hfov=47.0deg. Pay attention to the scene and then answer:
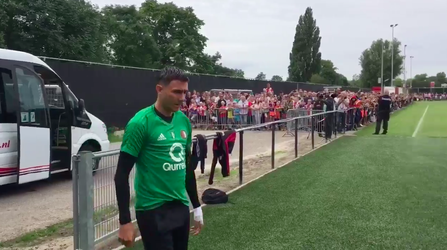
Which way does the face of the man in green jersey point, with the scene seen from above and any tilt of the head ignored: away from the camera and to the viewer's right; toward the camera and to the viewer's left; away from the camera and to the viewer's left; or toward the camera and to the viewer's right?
toward the camera and to the viewer's right

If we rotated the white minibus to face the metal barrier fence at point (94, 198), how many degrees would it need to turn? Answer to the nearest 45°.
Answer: approximately 135° to its right

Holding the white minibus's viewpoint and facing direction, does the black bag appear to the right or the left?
on its right

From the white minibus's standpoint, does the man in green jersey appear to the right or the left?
on its right

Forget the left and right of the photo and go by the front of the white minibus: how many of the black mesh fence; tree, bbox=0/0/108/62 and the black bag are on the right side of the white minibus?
1

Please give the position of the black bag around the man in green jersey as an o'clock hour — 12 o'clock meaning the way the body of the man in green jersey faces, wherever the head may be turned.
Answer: The black bag is roughly at 8 o'clock from the man in green jersey.

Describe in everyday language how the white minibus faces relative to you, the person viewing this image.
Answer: facing away from the viewer and to the right of the viewer

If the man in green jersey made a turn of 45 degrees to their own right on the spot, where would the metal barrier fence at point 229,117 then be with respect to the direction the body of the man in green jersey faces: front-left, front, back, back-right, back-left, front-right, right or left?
back

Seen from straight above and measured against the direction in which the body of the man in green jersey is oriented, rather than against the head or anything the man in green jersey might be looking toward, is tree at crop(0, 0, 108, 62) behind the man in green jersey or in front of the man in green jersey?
behind

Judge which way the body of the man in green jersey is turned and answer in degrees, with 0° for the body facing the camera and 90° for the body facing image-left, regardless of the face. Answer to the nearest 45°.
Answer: approximately 315°

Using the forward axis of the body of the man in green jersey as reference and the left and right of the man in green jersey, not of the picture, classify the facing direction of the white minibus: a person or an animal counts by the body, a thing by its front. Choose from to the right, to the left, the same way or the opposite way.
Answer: to the left
